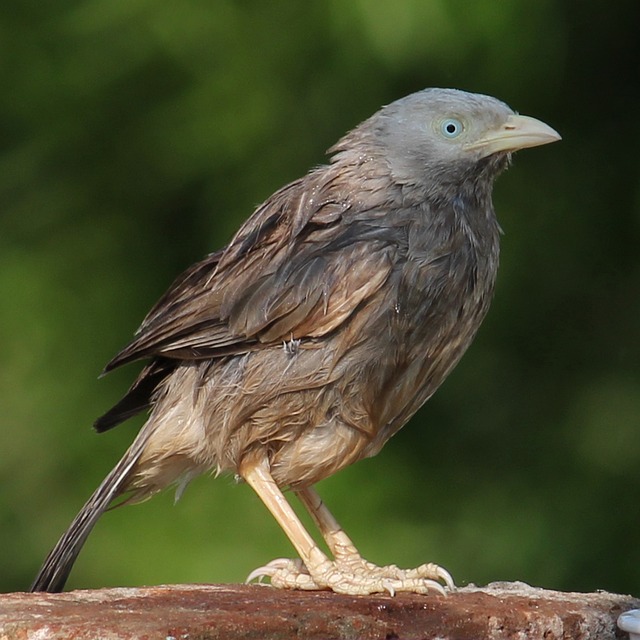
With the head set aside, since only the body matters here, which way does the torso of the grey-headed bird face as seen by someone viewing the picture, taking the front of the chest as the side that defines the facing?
to the viewer's right
